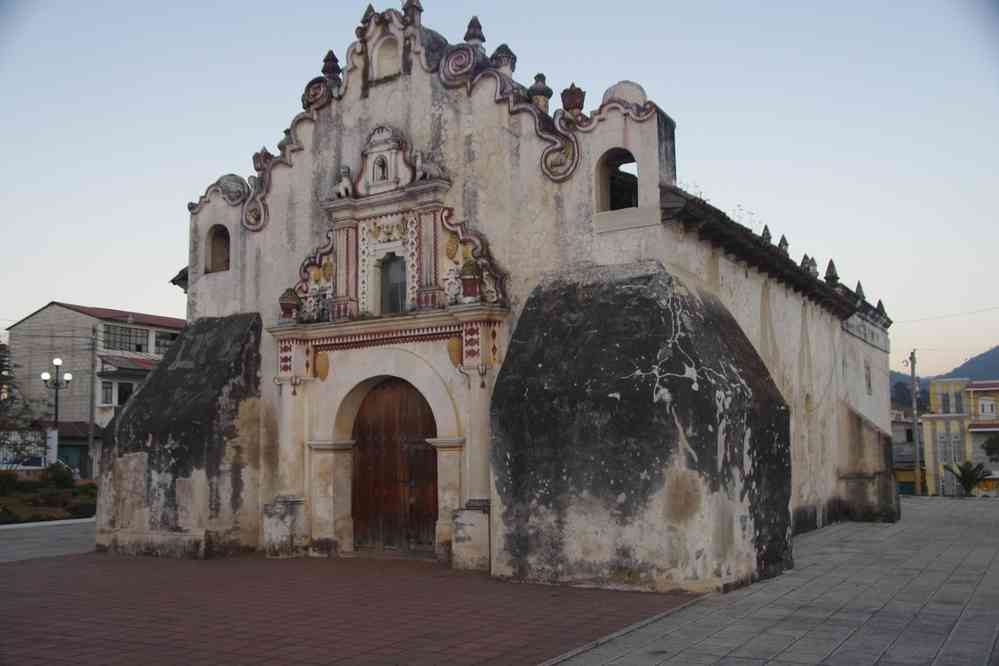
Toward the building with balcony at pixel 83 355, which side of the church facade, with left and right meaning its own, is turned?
right

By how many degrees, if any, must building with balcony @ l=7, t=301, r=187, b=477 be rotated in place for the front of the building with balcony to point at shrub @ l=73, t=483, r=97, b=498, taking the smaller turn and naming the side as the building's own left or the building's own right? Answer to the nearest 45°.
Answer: approximately 45° to the building's own right

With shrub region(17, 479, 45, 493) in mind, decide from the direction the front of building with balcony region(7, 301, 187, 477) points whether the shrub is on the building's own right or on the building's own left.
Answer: on the building's own right

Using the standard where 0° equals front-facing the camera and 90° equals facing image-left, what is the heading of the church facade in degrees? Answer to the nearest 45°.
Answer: approximately 45°

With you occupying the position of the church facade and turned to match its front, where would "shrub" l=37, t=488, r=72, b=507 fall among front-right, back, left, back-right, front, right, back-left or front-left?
right

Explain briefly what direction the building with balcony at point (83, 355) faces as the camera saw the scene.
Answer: facing the viewer and to the right of the viewer

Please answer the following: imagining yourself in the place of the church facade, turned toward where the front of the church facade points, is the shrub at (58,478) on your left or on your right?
on your right

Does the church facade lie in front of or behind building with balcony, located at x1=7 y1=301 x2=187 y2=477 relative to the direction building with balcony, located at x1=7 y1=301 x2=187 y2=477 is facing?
in front

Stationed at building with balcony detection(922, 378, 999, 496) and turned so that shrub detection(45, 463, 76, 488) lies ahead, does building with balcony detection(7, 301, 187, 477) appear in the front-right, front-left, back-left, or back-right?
front-right

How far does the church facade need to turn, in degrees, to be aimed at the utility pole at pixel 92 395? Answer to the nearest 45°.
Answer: approximately 90° to its right

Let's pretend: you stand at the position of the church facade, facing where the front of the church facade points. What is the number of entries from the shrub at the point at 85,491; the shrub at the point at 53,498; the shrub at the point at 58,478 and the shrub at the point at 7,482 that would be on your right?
4

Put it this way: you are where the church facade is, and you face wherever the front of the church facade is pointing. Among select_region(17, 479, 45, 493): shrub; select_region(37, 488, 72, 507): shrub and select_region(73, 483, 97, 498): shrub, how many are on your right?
3

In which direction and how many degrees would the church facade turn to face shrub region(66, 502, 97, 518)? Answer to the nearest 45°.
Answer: approximately 90° to its right

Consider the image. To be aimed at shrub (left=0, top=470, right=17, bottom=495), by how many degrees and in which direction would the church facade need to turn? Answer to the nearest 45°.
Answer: approximately 90° to its right

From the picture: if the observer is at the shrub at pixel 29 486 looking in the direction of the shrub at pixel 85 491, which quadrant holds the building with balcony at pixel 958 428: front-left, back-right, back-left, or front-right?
front-left

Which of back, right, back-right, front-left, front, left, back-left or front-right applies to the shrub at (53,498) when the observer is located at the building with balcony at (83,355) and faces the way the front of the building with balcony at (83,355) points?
front-right

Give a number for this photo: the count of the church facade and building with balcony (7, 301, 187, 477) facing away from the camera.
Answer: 0

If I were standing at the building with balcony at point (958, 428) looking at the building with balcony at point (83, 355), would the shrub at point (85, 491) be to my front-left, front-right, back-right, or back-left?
front-left
